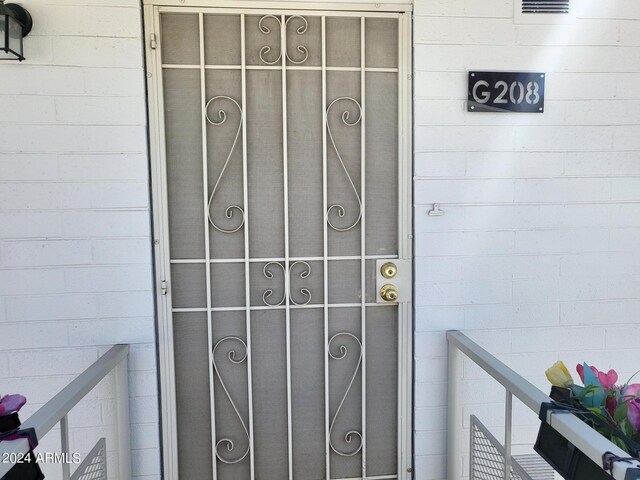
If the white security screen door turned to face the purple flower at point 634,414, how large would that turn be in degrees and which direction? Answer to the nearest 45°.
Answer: approximately 45° to its left

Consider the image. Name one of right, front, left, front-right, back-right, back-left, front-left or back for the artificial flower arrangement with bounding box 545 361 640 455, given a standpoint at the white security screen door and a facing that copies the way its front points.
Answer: front-left

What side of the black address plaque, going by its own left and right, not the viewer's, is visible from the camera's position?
front

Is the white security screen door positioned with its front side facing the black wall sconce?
no

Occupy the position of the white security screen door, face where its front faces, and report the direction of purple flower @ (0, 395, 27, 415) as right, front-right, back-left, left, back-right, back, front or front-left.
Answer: front-right

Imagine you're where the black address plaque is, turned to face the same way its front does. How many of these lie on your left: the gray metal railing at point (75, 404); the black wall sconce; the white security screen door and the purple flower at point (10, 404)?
0

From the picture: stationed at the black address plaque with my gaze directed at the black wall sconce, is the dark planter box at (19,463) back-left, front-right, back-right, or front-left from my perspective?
front-left

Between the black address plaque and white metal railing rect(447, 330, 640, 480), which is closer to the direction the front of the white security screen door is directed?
the white metal railing

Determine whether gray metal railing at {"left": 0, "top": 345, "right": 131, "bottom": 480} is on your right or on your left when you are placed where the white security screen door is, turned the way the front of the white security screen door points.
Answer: on your right

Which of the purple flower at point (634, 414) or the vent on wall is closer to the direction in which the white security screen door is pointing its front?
the purple flower

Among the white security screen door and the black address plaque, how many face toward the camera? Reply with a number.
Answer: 2

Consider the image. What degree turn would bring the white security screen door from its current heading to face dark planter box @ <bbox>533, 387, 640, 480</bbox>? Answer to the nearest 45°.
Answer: approximately 45° to its left

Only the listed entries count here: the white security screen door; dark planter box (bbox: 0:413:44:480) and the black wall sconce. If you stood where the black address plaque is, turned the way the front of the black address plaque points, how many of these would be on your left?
0

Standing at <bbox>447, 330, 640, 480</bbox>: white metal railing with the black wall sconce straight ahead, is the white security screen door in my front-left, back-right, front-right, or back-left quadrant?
front-right

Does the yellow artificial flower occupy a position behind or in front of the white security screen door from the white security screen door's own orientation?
in front
